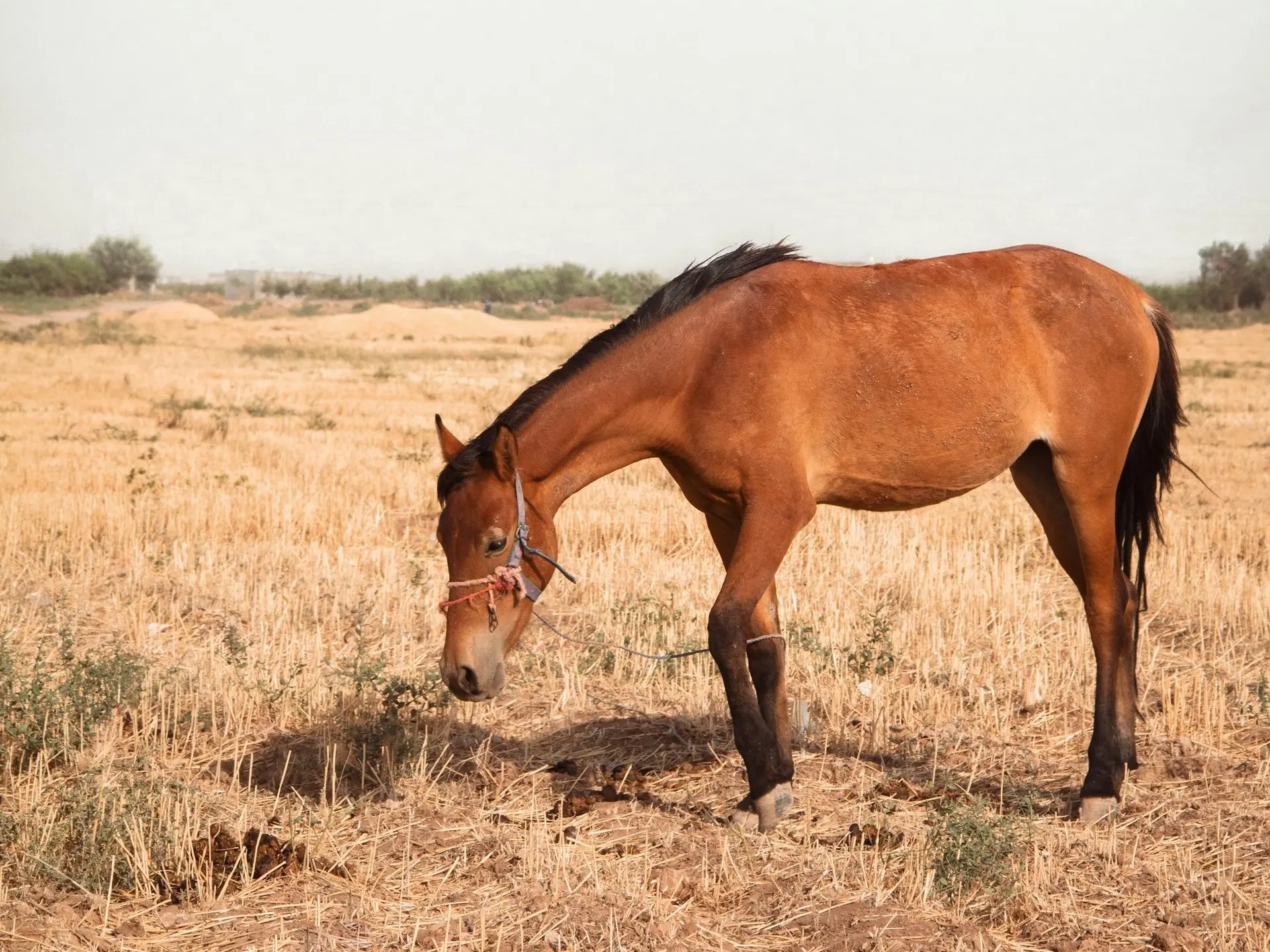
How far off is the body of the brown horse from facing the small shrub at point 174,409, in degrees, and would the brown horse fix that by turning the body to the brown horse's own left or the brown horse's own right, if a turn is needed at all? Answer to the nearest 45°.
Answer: approximately 45° to the brown horse's own right

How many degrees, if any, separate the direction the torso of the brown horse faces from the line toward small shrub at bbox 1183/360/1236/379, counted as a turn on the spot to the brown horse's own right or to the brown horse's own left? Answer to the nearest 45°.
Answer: approximately 90° to the brown horse's own right

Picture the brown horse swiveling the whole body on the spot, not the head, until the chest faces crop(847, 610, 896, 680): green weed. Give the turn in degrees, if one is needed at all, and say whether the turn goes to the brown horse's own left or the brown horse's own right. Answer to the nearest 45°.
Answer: approximately 90° to the brown horse's own right

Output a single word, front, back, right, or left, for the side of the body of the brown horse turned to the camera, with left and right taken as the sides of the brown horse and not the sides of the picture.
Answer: left

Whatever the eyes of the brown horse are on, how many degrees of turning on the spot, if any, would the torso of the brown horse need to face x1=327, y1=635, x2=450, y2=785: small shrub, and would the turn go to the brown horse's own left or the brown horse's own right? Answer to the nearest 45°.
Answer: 0° — it already faces it

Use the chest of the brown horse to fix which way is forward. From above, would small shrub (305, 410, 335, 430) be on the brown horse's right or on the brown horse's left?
on the brown horse's right

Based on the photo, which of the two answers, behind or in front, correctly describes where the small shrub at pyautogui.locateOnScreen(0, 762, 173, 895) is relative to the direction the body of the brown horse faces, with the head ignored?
in front

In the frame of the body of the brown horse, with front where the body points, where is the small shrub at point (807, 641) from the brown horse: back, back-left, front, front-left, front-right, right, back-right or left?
right
